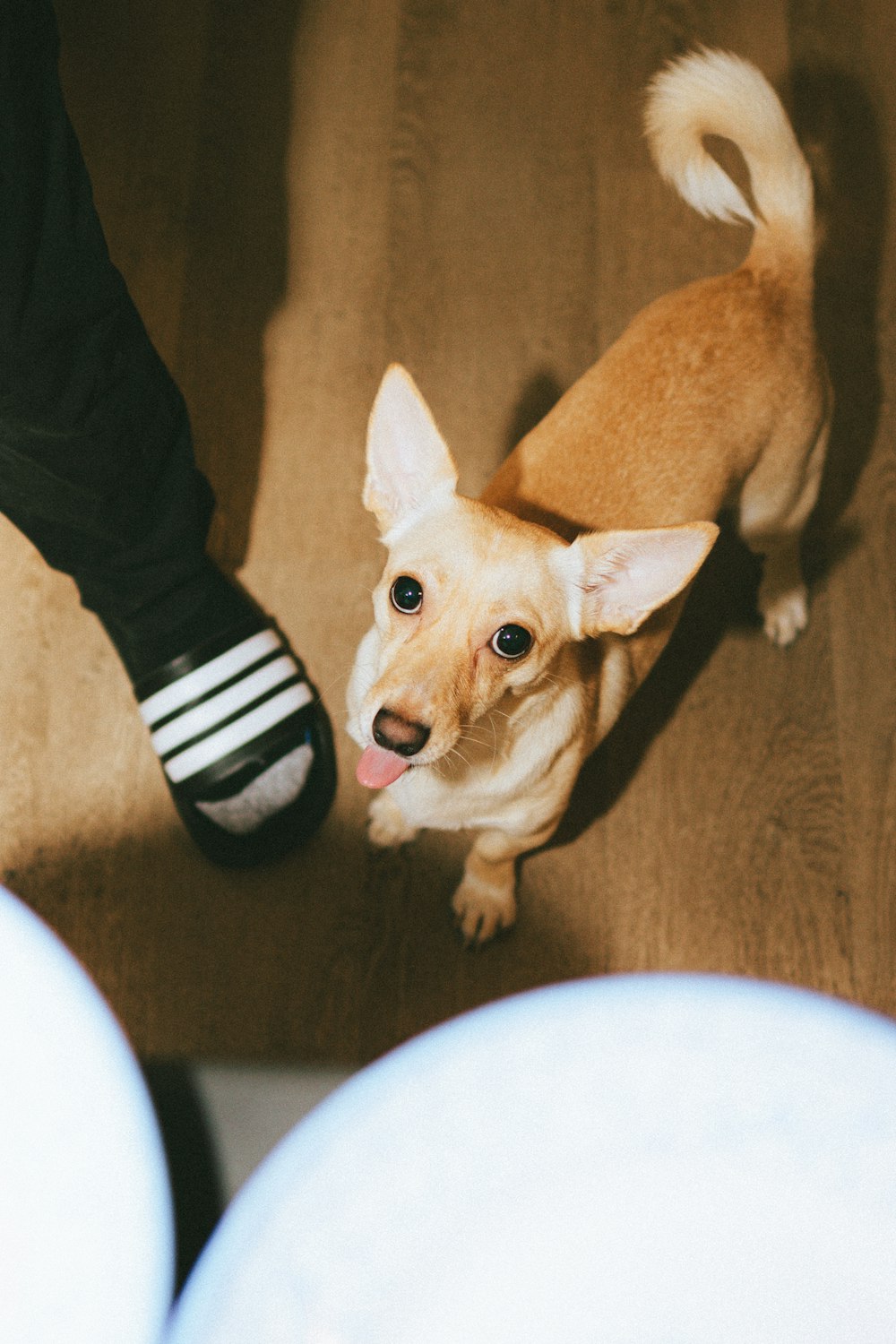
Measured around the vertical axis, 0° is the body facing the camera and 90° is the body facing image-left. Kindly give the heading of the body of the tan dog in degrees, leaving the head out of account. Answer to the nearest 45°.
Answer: approximately 45°

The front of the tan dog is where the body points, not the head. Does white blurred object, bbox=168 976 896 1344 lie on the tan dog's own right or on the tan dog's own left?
on the tan dog's own left

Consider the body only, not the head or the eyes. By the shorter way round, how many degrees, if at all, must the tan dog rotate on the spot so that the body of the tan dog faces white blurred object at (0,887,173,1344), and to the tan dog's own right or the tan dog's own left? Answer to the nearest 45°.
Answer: approximately 45° to the tan dog's own left
